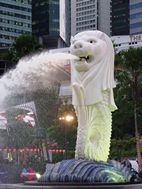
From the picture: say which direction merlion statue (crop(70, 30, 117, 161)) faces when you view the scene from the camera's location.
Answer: facing the viewer and to the left of the viewer

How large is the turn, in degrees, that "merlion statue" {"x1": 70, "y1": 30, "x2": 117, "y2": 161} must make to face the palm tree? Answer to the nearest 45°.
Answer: approximately 135° to its right
